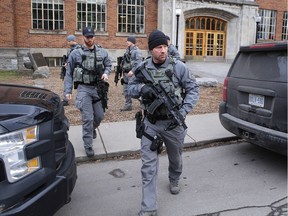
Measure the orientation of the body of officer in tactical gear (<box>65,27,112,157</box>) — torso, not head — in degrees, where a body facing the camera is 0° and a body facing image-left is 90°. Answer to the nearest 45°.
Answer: approximately 0°

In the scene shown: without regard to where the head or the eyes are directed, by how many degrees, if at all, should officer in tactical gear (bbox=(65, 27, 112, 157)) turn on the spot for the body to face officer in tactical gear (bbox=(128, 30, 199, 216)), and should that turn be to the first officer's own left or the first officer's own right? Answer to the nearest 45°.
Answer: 0° — they already face them

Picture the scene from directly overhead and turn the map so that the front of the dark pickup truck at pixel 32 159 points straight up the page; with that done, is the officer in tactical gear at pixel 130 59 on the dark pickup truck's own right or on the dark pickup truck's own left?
on the dark pickup truck's own left

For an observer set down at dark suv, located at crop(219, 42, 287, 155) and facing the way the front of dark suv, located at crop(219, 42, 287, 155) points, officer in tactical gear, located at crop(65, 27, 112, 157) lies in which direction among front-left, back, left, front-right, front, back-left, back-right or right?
back-left

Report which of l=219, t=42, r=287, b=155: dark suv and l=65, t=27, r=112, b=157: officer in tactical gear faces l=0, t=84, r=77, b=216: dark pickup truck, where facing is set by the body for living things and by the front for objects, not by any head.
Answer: the officer in tactical gear

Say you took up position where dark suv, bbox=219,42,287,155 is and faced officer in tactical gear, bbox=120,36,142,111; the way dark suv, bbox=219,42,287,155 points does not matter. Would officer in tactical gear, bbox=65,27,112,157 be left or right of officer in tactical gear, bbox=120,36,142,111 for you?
left

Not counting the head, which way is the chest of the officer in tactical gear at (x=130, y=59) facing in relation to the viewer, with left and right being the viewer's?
facing to the left of the viewer

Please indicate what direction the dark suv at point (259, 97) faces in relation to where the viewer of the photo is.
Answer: facing away from the viewer and to the right of the viewer
